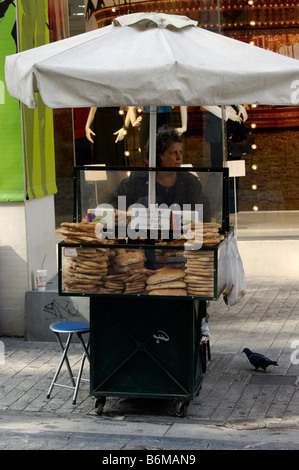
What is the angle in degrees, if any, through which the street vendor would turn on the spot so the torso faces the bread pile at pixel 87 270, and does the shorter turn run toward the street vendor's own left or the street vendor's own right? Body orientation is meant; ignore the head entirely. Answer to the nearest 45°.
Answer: approximately 90° to the street vendor's own right

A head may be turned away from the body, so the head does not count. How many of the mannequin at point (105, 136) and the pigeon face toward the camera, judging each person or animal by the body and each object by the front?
1

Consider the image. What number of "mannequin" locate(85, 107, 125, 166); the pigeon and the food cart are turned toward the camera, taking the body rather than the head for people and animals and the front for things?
2

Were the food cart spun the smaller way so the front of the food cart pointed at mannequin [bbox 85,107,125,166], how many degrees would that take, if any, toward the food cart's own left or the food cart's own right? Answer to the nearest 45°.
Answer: approximately 180°

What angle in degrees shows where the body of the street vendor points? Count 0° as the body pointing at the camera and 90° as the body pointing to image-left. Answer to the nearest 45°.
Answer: approximately 315°

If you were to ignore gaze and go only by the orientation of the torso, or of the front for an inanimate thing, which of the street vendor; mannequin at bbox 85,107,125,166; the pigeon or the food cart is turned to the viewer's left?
the pigeon

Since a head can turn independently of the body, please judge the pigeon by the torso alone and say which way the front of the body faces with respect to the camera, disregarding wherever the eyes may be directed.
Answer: to the viewer's left

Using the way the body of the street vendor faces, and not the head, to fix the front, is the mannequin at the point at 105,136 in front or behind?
behind

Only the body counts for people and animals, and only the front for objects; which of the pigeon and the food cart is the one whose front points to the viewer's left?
the pigeon

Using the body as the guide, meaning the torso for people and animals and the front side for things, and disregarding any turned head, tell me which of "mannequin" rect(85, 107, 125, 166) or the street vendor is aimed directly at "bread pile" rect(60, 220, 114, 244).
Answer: the mannequin
